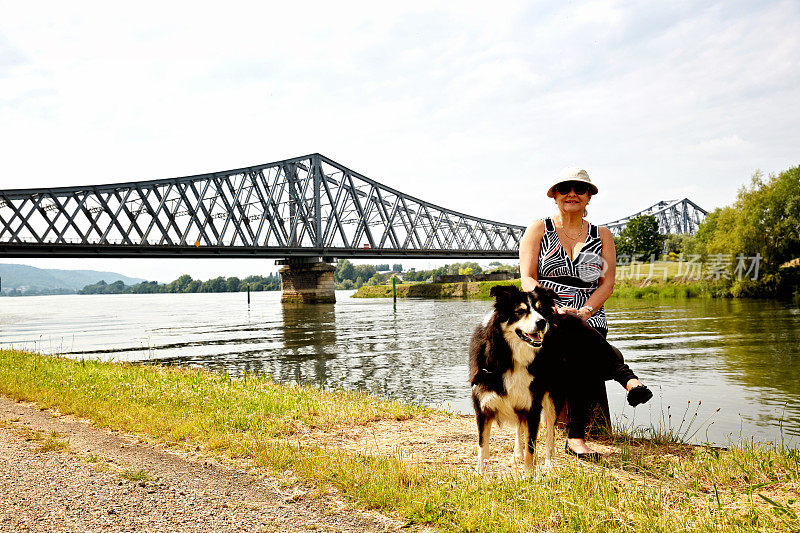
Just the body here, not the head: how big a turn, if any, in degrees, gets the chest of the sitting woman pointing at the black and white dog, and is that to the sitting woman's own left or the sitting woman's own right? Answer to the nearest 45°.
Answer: approximately 45° to the sitting woman's own right

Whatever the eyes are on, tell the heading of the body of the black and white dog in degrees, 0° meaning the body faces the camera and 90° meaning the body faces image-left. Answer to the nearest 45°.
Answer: approximately 45°

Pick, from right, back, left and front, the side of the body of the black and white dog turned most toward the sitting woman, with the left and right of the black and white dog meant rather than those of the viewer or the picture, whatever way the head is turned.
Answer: back
